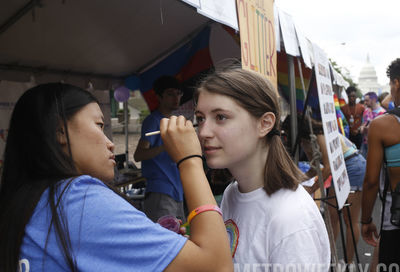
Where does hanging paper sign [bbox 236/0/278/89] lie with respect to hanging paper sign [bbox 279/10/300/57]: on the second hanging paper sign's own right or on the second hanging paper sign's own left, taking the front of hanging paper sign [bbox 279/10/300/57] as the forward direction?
on the second hanging paper sign's own right

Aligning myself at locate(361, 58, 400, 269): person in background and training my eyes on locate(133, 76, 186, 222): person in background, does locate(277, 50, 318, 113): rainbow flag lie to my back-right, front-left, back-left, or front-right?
front-right

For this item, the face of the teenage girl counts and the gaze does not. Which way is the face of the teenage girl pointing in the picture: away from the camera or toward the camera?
toward the camera

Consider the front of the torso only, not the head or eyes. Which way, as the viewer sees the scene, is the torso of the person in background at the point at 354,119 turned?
toward the camera

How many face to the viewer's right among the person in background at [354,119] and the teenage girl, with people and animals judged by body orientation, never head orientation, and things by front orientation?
0

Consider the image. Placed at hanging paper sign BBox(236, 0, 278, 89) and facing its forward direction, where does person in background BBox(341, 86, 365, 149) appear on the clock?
The person in background is roughly at 8 o'clock from the hanging paper sign.

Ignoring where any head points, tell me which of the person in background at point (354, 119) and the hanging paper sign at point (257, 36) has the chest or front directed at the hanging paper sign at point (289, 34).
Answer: the person in background

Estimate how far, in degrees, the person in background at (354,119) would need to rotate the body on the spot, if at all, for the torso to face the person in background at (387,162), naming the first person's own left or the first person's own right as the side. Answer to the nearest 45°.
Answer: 0° — they already face them

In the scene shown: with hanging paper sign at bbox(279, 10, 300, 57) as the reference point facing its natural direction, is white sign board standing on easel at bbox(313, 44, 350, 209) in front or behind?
in front

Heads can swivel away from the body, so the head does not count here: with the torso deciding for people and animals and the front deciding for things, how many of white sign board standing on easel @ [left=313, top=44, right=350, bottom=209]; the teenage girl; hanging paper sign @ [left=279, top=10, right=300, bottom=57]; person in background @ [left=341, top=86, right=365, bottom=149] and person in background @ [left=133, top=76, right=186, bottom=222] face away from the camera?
0

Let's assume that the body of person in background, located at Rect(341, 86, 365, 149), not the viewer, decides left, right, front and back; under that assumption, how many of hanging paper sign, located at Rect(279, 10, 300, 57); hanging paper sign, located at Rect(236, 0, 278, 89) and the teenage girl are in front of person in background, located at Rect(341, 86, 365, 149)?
3

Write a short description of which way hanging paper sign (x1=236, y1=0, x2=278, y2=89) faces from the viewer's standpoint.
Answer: facing the viewer and to the right of the viewer

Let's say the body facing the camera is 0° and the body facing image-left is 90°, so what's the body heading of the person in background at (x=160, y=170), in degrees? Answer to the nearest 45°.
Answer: approximately 315°

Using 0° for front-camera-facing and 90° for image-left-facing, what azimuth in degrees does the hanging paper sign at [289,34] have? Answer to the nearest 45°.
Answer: approximately 315°

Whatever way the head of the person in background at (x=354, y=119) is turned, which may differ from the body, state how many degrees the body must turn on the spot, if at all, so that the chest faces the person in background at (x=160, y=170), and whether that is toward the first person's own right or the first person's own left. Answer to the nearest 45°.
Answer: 0° — they already face them

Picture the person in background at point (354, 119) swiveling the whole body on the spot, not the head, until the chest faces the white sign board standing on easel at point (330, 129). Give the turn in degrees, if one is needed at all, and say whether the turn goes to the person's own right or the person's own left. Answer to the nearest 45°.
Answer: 0° — they already face it
